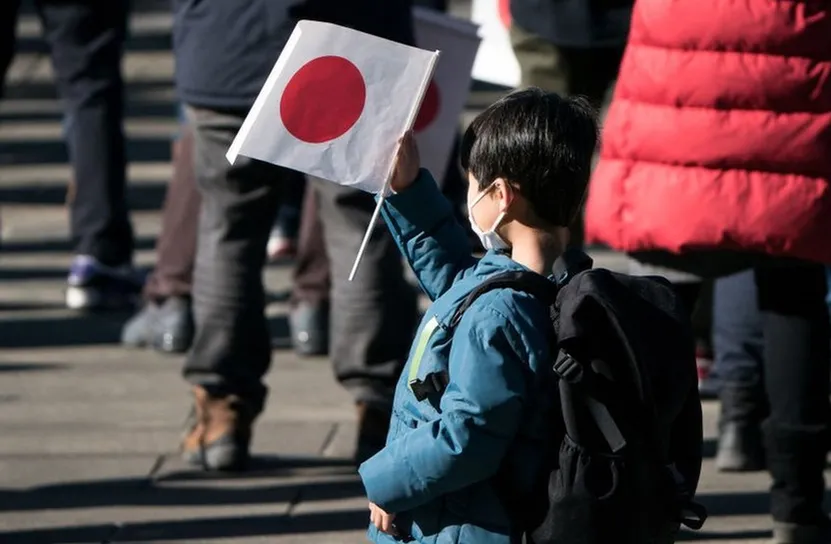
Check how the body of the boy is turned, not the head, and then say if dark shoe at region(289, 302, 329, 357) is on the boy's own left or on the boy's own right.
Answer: on the boy's own right

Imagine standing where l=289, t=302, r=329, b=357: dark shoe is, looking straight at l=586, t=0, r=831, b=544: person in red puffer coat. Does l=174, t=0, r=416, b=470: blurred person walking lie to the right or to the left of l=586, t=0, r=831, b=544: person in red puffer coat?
right

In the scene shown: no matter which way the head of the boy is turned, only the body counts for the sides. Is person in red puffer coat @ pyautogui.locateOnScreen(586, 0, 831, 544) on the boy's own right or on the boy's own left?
on the boy's own right

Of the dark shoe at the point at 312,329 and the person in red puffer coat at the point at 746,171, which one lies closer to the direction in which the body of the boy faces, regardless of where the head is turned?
the dark shoe

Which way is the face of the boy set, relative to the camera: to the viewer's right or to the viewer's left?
to the viewer's left

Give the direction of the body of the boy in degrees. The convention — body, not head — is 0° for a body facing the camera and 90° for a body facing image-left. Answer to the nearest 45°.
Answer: approximately 90°
